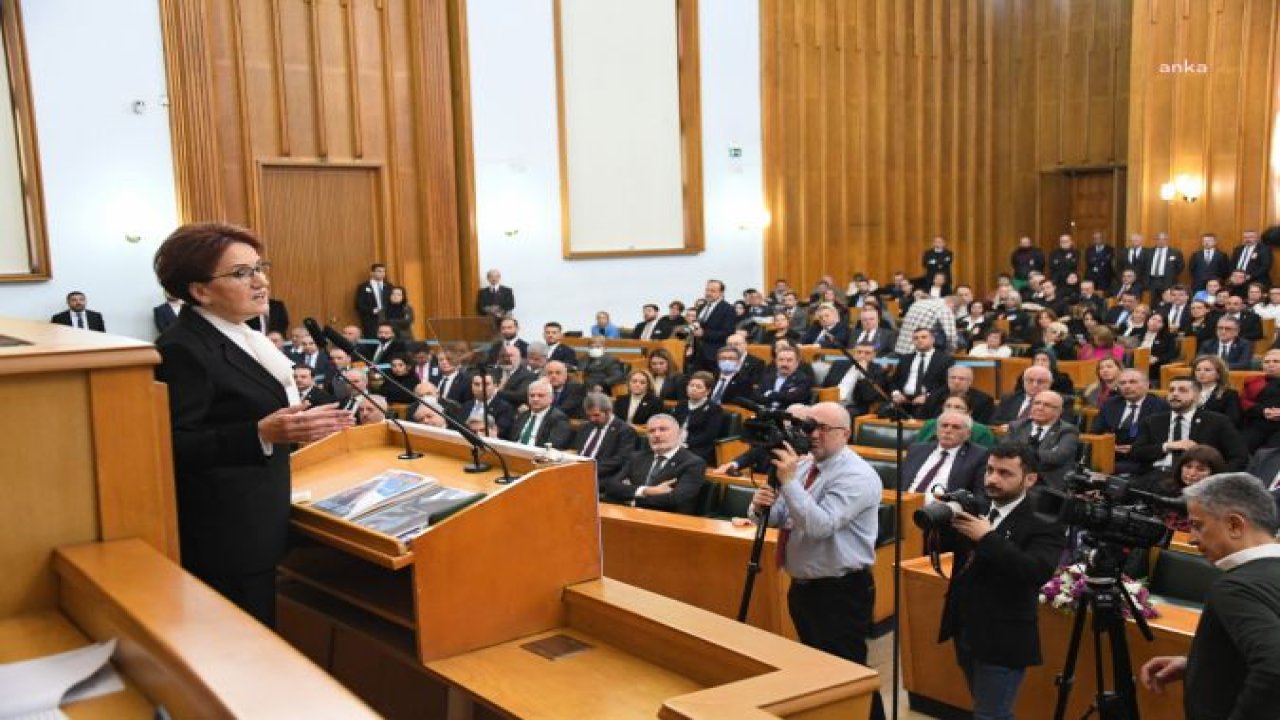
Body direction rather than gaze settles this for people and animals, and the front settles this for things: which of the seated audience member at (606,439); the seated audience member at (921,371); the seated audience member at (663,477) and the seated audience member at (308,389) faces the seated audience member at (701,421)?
the seated audience member at (921,371)

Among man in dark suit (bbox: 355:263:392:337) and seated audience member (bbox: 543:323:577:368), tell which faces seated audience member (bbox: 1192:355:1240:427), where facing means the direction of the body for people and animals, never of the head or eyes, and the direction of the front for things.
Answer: the man in dark suit

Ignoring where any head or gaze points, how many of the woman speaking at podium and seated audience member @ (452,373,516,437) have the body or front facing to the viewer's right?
1

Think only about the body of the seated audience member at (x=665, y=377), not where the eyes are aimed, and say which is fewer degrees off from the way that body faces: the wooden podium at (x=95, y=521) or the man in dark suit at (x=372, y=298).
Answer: the wooden podium

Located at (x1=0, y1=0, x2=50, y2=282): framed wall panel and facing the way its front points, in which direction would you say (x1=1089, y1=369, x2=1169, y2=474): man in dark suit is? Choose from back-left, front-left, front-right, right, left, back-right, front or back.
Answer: front-left

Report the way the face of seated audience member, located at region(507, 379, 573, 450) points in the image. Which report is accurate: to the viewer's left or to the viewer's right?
to the viewer's left

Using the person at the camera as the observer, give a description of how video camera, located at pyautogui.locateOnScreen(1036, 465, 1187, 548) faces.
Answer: facing to the left of the viewer

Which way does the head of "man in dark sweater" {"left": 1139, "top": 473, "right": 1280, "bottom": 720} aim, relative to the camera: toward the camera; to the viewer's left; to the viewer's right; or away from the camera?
to the viewer's left

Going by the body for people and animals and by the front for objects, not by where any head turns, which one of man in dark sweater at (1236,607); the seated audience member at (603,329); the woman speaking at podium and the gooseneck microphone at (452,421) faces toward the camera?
the seated audience member

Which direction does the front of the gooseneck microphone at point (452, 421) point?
to the viewer's left

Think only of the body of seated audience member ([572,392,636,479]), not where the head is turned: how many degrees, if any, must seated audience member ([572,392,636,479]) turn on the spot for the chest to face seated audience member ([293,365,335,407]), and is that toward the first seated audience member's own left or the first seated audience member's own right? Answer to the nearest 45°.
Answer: approximately 90° to the first seated audience member's own right

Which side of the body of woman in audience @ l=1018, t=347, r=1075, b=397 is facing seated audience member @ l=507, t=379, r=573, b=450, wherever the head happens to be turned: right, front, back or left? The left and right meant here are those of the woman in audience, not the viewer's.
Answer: front

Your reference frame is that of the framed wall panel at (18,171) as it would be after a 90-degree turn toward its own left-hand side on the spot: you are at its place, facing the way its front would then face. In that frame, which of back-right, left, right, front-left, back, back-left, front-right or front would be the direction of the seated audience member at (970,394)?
front-right

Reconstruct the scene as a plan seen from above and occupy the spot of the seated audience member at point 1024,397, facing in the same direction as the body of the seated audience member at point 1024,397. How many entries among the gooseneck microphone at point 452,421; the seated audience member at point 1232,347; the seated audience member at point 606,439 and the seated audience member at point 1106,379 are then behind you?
2
